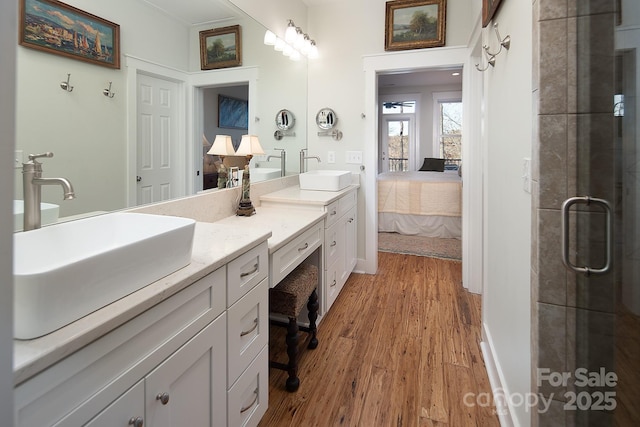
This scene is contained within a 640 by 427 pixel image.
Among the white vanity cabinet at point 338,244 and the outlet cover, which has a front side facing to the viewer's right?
the white vanity cabinet

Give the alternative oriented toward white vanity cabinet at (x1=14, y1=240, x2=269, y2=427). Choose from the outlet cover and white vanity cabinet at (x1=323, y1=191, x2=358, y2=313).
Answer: the outlet cover

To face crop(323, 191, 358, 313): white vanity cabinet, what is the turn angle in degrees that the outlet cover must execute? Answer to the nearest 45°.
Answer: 0° — it already faces it

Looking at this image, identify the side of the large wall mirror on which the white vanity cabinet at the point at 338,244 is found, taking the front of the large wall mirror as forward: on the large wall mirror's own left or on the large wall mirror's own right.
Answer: on the large wall mirror's own left

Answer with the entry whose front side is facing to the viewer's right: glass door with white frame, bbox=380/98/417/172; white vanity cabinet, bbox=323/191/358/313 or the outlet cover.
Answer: the white vanity cabinet

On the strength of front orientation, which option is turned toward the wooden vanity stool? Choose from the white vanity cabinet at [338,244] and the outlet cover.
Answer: the outlet cover

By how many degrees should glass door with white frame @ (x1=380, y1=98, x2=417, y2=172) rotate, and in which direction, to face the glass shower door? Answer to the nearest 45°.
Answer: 0° — it already faces it

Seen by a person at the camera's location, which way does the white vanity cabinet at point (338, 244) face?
facing to the right of the viewer

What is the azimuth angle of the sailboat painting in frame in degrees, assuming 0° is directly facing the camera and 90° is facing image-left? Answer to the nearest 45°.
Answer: approximately 315°

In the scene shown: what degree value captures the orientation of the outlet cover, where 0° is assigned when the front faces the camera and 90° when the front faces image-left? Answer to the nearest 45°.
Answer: approximately 0°
